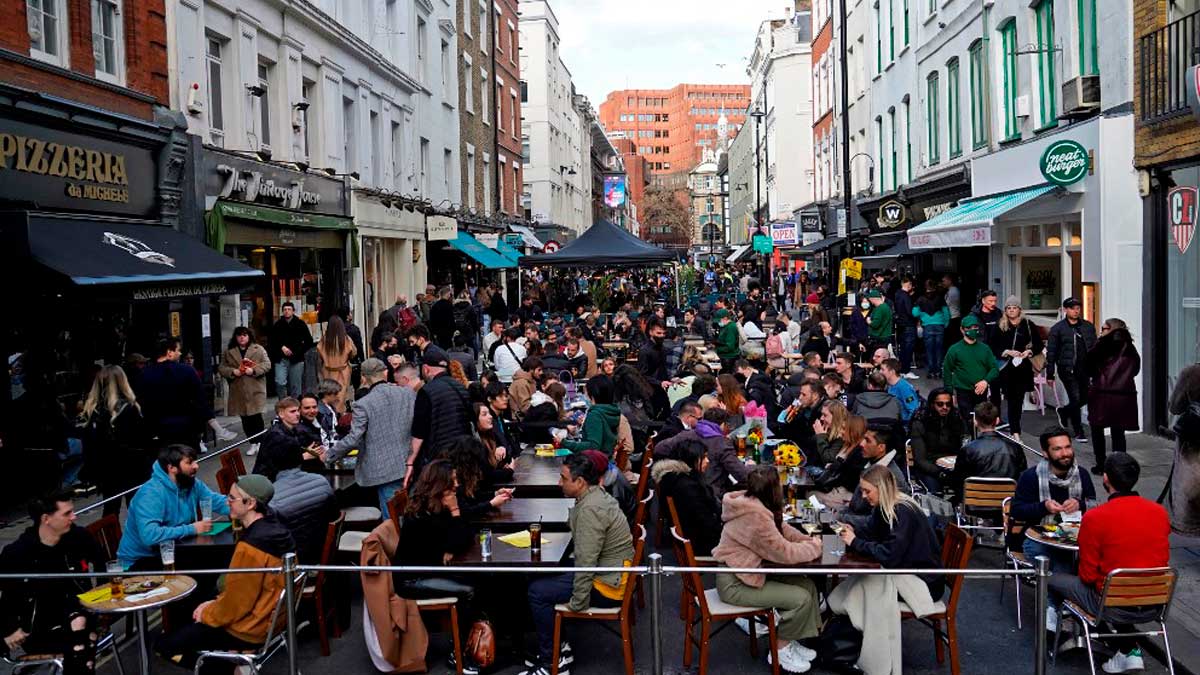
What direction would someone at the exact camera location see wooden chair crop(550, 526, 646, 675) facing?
facing to the left of the viewer

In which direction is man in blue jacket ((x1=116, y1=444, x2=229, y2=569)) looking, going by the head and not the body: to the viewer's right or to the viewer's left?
to the viewer's right

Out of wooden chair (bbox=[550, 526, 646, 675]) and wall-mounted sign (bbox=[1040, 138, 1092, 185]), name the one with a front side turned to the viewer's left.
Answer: the wooden chair

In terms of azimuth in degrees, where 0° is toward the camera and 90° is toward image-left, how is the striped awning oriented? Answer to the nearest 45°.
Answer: approximately 45°

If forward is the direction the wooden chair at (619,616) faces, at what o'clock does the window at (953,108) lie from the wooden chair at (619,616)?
The window is roughly at 4 o'clock from the wooden chair.

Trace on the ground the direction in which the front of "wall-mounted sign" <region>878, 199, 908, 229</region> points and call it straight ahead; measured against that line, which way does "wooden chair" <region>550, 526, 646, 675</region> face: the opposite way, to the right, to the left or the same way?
to the right

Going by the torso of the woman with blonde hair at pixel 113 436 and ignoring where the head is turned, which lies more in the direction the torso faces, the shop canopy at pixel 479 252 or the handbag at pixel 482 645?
the shop canopy

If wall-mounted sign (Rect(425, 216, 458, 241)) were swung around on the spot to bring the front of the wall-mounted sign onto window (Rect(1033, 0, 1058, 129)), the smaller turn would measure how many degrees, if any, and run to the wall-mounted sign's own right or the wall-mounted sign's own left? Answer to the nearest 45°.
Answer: approximately 45° to the wall-mounted sign's own left

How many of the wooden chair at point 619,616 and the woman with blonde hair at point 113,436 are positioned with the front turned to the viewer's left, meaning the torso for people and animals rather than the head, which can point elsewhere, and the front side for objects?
1
